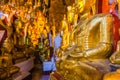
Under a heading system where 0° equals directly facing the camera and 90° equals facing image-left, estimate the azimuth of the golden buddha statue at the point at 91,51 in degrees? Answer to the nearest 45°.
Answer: approximately 45°
